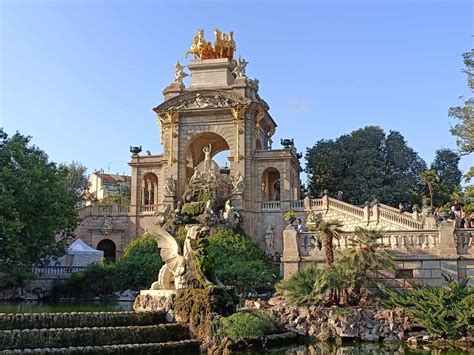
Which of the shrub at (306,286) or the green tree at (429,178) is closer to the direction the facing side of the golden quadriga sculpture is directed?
the shrub

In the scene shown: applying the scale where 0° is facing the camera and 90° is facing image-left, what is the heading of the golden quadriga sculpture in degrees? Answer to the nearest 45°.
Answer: approximately 0°

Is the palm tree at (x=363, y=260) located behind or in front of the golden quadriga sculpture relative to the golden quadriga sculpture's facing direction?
in front

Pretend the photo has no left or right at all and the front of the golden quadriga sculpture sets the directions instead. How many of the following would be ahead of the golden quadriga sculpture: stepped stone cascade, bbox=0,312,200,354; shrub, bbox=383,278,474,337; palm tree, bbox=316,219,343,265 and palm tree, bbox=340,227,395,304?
4

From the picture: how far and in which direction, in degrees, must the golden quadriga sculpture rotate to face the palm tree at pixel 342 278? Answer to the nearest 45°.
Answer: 0° — it already faces it

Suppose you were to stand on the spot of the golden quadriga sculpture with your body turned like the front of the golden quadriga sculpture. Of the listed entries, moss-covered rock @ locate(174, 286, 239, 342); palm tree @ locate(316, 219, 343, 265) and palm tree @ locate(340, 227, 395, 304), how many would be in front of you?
3

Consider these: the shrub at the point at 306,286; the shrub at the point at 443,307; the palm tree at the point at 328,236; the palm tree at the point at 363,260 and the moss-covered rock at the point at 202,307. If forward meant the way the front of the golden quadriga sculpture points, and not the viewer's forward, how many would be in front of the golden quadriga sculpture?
5

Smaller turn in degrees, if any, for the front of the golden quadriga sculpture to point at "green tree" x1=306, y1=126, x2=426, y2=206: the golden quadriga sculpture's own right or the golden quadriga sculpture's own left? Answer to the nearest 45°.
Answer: approximately 135° to the golden quadriga sculpture's own left

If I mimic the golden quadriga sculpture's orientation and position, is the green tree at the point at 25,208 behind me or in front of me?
in front

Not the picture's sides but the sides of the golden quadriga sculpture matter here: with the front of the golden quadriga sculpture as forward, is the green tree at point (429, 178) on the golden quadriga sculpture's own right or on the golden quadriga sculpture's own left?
on the golden quadriga sculpture's own left
